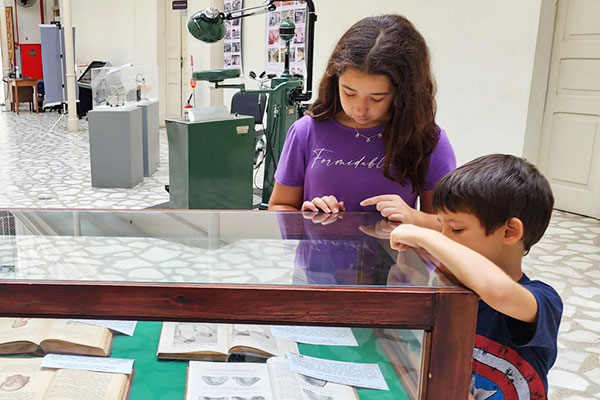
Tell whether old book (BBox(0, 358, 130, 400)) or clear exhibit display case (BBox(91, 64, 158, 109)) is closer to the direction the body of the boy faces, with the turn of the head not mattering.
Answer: the old book

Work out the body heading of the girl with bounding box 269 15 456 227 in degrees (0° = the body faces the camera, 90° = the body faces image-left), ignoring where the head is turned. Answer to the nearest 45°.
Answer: approximately 0°

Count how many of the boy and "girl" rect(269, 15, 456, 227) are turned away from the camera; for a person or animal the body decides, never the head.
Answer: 0

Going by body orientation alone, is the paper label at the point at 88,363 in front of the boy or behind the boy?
in front

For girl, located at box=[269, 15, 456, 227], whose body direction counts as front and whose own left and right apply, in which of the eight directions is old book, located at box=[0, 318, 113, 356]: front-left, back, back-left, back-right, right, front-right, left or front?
front-right

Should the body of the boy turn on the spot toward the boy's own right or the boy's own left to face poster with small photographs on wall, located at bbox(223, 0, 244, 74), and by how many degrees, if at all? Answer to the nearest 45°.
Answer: approximately 90° to the boy's own right
